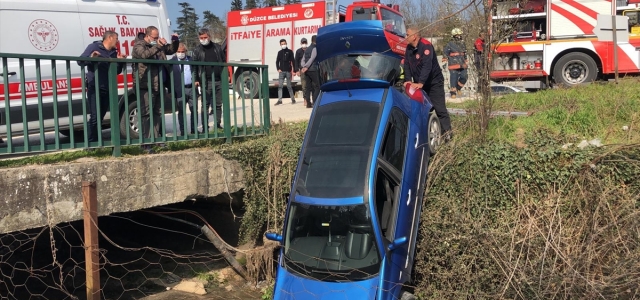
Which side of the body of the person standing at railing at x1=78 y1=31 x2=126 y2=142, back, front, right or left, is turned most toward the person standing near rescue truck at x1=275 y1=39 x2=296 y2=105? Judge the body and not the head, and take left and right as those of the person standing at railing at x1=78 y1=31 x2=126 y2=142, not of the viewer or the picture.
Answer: left

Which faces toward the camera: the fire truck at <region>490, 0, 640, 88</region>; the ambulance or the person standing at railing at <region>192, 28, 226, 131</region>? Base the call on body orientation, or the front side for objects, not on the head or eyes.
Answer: the person standing at railing

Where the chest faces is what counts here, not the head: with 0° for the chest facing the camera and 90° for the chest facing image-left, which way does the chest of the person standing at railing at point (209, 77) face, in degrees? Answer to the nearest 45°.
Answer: approximately 0°

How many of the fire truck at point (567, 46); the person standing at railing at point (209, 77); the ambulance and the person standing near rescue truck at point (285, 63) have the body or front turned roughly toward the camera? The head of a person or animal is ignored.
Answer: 2

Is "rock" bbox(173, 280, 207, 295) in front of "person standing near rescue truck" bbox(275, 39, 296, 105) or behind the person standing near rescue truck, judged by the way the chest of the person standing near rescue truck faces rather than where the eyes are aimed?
in front

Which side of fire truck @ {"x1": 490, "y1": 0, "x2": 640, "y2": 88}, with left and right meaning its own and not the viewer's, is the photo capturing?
right

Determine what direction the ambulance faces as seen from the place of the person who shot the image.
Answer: facing to the left of the viewer

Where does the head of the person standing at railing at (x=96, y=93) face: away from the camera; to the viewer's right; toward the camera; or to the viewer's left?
to the viewer's right
